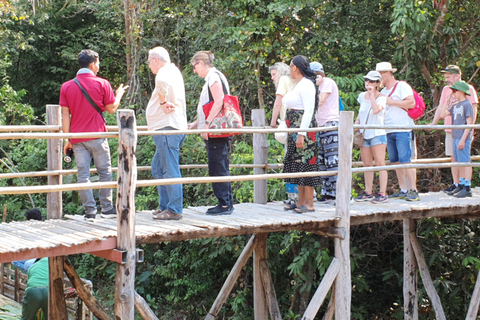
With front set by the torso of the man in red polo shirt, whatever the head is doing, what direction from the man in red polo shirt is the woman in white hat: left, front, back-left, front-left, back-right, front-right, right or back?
front-right

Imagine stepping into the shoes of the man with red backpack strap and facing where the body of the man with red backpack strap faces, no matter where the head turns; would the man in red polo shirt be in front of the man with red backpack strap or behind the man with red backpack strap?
in front

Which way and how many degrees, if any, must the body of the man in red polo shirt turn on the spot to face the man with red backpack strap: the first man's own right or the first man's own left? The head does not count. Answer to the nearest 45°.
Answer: approximately 45° to the first man's own right

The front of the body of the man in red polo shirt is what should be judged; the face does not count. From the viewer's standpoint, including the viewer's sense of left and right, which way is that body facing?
facing away from the viewer and to the right of the viewer

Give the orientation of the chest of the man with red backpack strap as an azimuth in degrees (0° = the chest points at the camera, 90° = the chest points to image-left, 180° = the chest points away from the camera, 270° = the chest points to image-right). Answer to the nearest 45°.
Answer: approximately 45°
